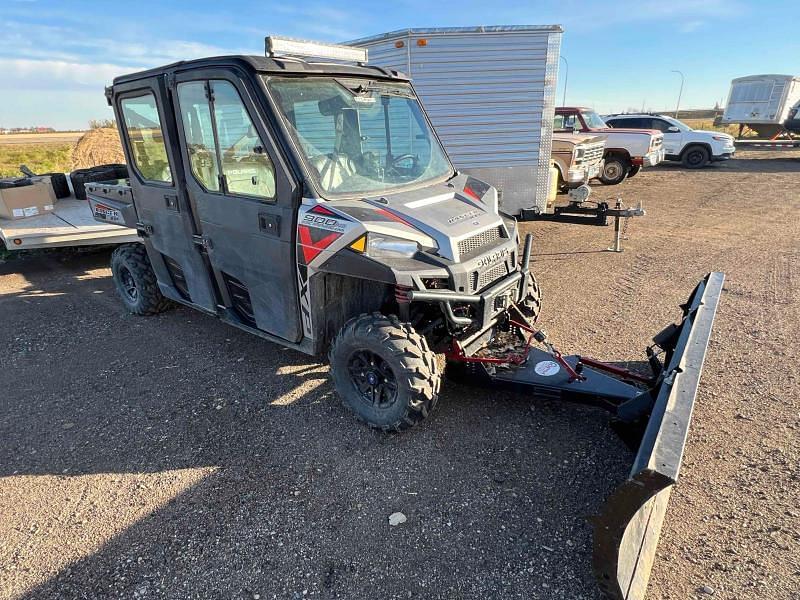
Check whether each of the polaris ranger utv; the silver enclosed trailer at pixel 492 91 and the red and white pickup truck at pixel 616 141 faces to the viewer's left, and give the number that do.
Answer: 0

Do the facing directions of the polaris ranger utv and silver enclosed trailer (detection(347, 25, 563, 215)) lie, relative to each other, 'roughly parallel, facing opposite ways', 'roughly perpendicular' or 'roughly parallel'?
roughly parallel

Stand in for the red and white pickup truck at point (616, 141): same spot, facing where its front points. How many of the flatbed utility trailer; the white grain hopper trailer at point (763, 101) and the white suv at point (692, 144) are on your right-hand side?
1

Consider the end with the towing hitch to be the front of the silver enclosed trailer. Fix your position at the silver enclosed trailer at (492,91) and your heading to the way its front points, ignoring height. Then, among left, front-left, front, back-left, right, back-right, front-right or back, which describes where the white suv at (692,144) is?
left

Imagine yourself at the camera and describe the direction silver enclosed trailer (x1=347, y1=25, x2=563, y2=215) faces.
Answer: facing the viewer and to the right of the viewer

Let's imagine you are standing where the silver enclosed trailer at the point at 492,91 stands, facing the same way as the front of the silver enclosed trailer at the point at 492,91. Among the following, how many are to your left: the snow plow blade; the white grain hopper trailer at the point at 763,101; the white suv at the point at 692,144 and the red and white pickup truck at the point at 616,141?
3

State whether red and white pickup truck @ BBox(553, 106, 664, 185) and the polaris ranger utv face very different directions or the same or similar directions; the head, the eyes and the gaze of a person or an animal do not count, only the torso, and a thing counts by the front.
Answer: same or similar directions

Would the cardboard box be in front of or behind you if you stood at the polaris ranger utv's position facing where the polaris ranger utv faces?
behind

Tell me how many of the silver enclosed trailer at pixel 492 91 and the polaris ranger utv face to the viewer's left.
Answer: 0

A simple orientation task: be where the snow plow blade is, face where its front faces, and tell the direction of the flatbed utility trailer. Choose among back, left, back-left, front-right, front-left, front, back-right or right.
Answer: back

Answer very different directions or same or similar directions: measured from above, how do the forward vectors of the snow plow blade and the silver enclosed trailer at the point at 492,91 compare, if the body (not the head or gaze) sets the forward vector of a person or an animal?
same or similar directions

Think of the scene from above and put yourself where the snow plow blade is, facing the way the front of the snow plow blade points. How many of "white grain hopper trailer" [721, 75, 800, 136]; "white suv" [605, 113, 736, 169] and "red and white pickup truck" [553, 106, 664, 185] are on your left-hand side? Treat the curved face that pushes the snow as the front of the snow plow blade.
3

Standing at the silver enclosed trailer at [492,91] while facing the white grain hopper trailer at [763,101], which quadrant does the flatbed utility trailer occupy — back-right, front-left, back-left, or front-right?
back-left

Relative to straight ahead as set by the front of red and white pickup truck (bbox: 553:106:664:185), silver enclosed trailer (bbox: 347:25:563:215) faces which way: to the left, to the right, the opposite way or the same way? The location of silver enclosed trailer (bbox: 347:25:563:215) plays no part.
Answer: the same way
